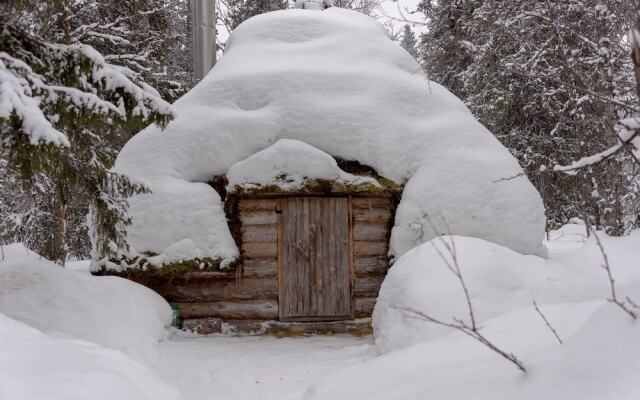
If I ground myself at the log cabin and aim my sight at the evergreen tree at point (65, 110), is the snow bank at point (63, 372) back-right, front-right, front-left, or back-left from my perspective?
front-left

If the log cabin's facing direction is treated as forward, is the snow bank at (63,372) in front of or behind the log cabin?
in front

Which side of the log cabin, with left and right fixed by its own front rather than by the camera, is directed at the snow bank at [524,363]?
front

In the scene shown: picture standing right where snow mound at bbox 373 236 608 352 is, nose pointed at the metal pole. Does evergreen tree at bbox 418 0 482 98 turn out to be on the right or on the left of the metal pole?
right

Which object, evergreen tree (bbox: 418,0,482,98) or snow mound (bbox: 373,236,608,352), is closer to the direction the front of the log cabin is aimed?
the snow mound

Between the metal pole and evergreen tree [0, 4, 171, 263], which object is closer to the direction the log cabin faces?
the evergreen tree

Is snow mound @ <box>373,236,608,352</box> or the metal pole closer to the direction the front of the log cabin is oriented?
the snow mound

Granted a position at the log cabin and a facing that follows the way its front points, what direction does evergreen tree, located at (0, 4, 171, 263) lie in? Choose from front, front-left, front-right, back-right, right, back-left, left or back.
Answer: front-right

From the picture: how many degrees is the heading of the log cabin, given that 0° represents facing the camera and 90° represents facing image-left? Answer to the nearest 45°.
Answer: approximately 0°

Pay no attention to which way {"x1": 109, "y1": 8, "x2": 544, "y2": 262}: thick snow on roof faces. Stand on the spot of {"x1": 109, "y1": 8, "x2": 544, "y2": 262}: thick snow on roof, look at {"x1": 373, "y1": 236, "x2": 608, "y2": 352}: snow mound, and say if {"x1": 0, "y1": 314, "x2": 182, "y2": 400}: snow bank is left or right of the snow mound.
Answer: right
